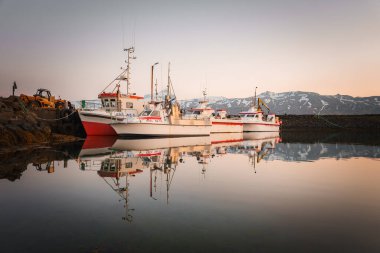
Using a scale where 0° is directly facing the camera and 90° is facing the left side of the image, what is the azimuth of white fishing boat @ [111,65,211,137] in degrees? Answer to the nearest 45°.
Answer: approximately 90°

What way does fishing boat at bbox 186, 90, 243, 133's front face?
to the viewer's left

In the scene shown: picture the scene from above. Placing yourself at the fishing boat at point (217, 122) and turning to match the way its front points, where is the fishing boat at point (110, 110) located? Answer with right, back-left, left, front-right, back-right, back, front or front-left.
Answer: front-left

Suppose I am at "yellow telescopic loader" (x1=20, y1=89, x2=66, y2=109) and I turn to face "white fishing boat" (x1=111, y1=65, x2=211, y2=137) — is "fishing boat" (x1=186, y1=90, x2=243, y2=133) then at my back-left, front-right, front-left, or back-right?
front-left

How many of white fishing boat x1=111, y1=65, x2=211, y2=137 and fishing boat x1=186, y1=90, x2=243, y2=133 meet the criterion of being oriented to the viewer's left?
2

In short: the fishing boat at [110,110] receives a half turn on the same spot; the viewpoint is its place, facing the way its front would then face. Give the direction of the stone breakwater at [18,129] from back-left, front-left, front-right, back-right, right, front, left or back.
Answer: back

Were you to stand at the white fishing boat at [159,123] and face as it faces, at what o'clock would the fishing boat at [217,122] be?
The fishing boat is roughly at 4 o'clock from the white fishing boat.

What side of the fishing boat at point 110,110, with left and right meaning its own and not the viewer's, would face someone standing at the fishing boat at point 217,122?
back

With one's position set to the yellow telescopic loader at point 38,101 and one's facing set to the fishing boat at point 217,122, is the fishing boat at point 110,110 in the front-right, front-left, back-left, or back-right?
front-right
